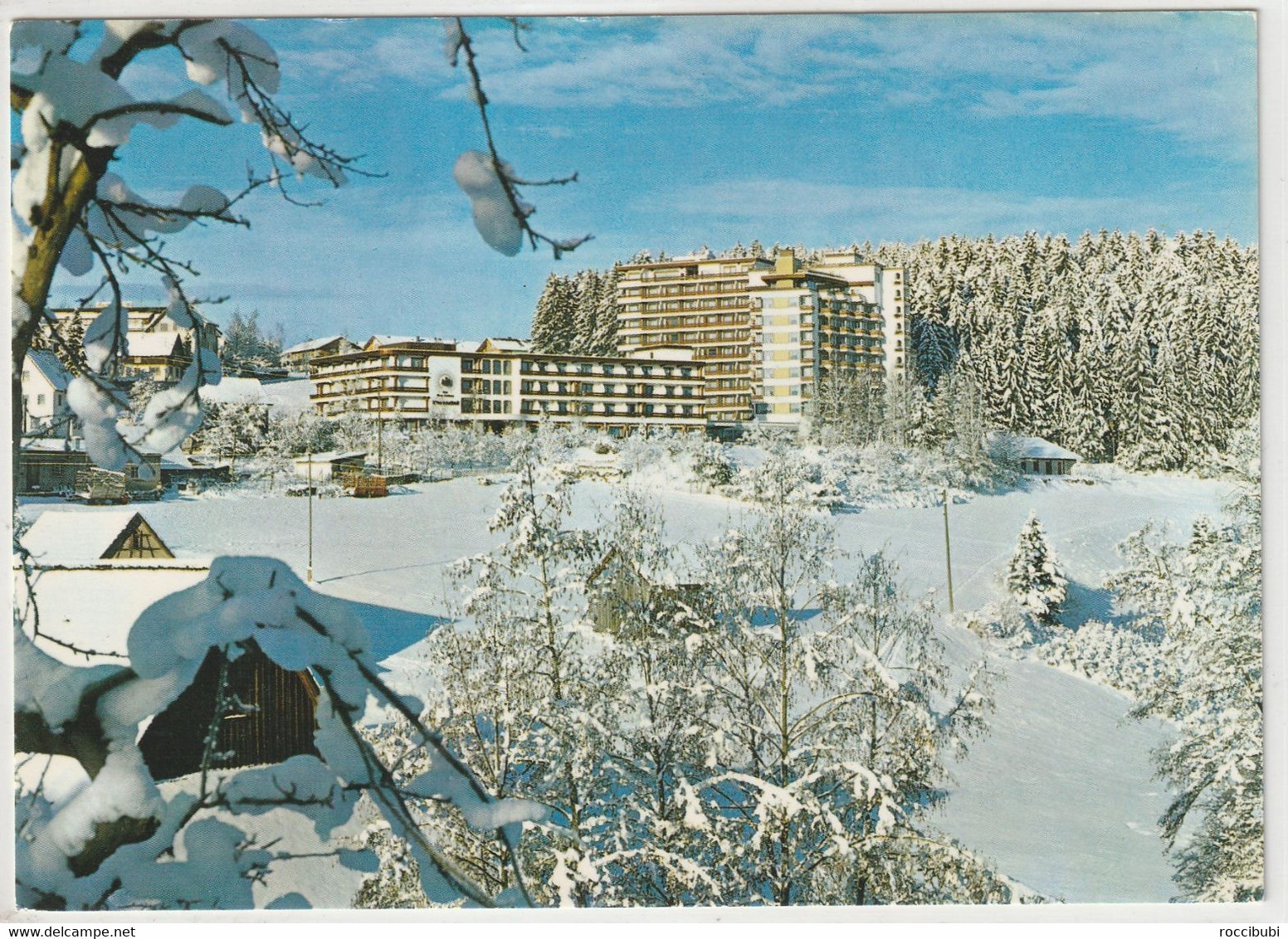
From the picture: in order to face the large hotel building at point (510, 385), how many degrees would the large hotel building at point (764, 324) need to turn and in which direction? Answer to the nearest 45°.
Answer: approximately 90° to its right

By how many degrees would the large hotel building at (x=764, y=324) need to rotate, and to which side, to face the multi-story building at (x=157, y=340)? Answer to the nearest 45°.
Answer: approximately 45° to its right

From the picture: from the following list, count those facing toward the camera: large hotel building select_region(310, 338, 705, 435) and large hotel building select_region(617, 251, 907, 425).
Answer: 2

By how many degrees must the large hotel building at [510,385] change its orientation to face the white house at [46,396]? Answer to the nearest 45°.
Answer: approximately 45° to its right

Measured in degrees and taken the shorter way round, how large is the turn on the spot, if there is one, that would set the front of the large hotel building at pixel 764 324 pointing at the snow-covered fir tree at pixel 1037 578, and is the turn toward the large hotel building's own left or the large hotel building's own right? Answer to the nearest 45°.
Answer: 0° — it already faces it

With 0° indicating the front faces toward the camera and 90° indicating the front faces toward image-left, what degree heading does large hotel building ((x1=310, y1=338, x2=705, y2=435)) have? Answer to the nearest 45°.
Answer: approximately 0°

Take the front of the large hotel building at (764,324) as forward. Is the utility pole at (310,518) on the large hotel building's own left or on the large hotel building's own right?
on the large hotel building's own right

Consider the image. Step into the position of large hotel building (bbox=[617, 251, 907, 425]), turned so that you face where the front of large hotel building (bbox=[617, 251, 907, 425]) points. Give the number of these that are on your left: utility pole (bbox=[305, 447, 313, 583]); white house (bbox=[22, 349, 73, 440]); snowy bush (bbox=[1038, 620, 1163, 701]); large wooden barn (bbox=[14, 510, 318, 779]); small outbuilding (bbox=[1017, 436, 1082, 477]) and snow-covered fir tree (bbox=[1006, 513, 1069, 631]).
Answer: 3

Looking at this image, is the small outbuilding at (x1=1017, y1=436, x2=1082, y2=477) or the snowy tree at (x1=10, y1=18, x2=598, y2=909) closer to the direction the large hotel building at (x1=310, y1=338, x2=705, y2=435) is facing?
the snowy tree

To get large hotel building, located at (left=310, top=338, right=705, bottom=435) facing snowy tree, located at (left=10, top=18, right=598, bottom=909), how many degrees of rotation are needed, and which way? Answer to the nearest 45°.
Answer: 0° — it already faces it
